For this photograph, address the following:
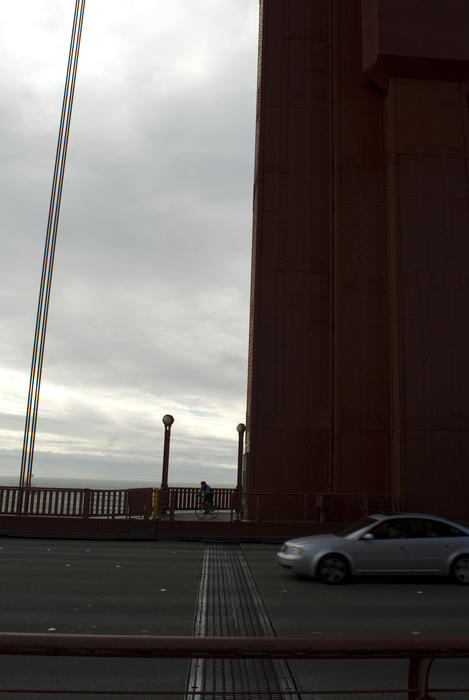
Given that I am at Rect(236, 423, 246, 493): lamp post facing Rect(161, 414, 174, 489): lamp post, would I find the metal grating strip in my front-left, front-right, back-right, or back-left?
front-left

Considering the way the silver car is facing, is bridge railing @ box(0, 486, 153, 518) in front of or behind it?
in front

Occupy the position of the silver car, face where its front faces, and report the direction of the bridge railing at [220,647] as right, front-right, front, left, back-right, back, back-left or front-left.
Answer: left

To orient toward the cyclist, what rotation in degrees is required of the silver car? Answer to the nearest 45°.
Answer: approximately 45° to its right

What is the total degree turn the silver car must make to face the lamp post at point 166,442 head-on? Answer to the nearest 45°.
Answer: approximately 45° to its right

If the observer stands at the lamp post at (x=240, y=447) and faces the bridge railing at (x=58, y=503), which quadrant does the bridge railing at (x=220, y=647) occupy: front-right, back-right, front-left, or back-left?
front-left

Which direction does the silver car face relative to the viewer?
to the viewer's left

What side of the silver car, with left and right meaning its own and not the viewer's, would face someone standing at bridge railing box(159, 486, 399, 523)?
right
